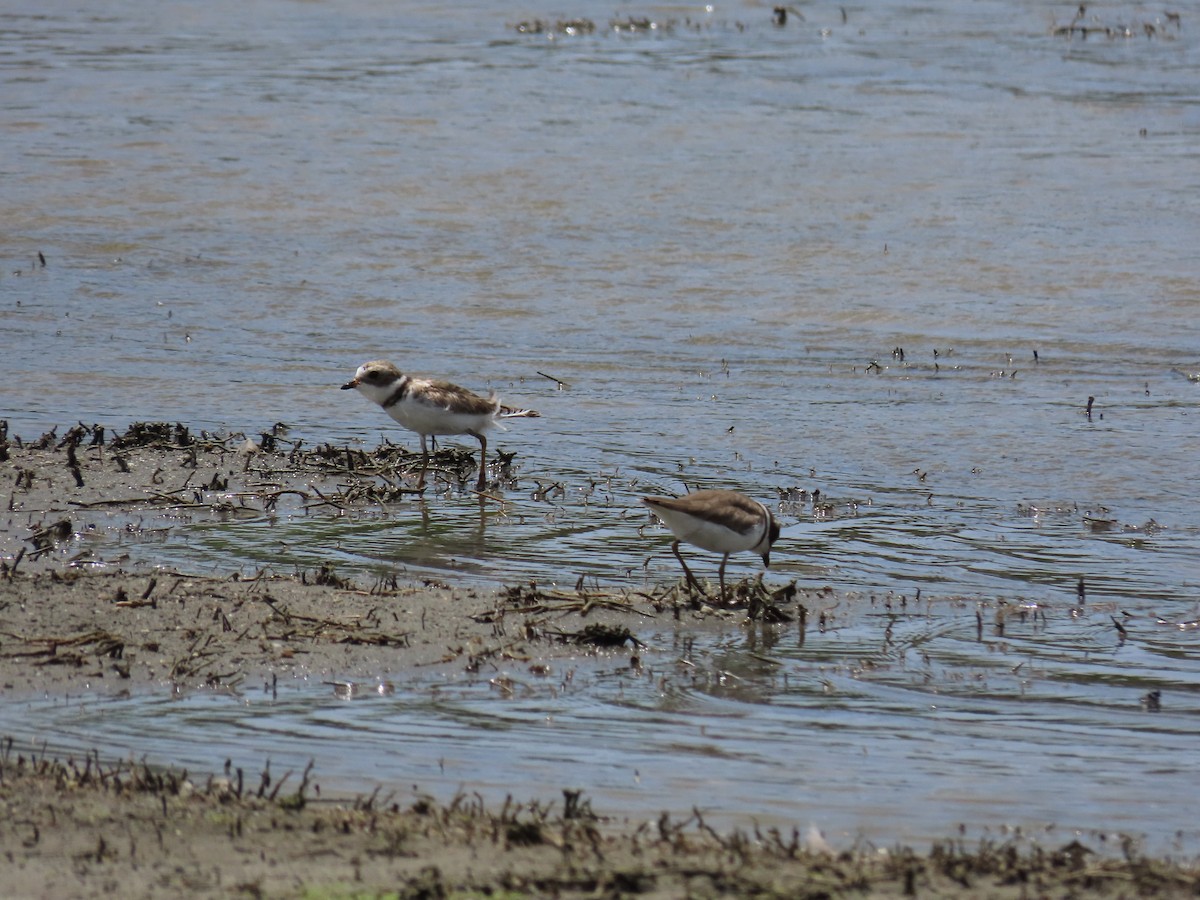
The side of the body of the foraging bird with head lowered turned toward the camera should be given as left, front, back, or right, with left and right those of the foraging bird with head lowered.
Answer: right

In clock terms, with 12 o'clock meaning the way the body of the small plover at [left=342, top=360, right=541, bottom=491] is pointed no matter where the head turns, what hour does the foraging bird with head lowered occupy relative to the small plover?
The foraging bird with head lowered is roughly at 8 o'clock from the small plover.

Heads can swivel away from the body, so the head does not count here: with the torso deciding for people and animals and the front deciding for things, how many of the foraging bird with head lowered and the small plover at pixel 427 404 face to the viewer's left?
1

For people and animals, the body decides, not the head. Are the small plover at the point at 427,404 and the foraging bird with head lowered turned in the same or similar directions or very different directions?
very different directions

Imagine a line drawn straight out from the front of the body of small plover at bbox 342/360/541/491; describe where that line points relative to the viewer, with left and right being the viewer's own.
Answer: facing to the left of the viewer

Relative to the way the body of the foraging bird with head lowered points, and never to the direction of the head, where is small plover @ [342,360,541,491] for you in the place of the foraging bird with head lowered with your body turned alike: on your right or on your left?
on your left

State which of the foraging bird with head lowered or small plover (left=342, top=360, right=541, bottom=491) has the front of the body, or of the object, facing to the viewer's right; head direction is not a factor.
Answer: the foraging bird with head lowered
